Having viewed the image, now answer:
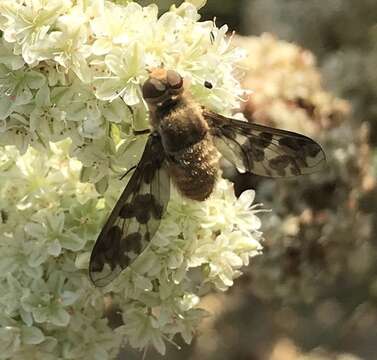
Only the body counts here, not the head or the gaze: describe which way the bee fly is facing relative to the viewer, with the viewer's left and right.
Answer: facing away from the viewer
